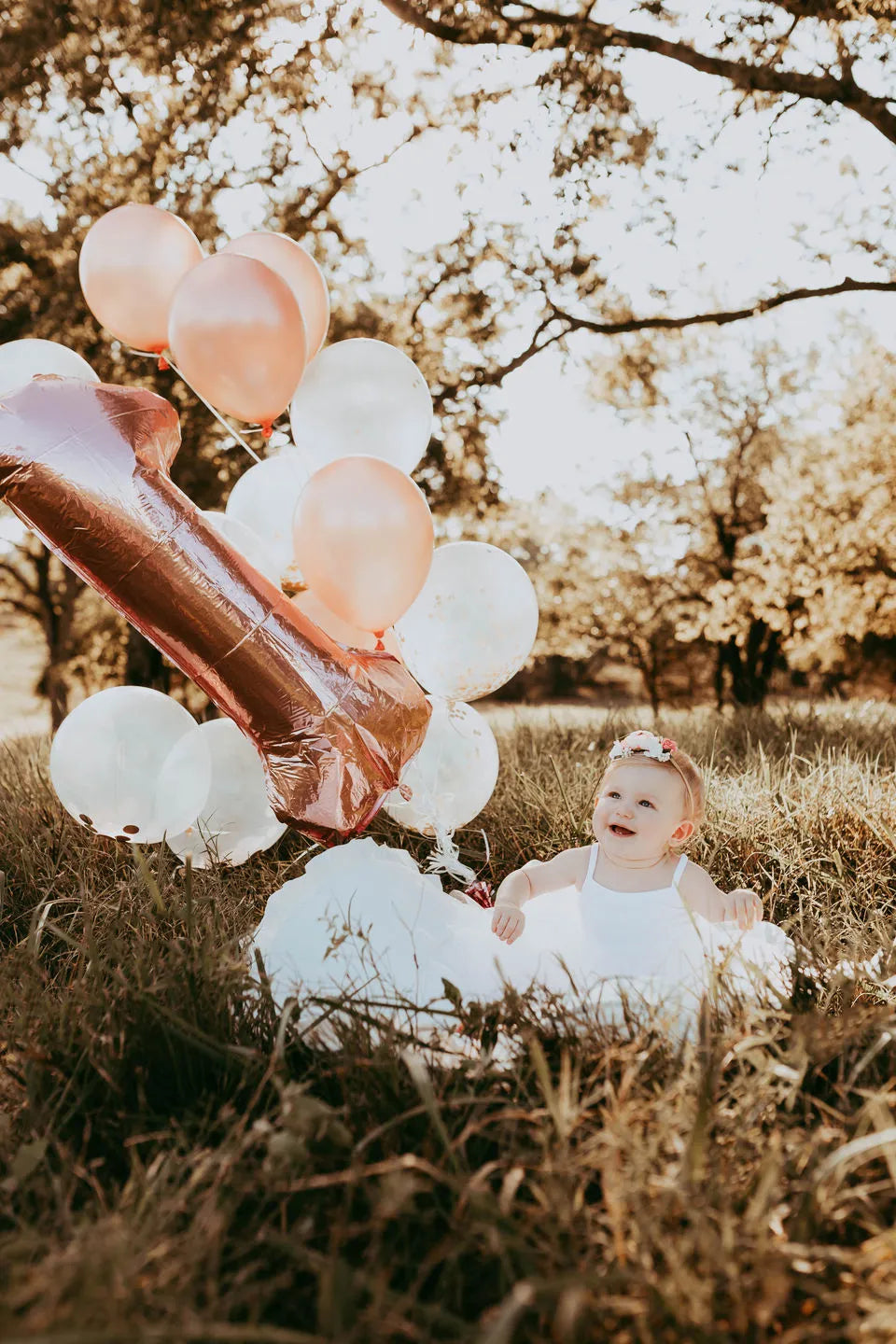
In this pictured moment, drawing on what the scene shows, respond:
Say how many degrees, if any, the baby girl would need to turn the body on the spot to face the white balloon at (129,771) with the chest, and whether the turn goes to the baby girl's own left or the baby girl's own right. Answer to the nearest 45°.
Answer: approximately 90° to the baby girl's own right

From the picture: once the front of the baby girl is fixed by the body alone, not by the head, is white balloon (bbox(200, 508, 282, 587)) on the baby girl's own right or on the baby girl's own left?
on the baby girl's own right

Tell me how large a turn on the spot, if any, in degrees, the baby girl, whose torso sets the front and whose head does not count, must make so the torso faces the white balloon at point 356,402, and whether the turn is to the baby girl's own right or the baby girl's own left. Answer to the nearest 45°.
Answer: approximately 90° to the baby girl's own right

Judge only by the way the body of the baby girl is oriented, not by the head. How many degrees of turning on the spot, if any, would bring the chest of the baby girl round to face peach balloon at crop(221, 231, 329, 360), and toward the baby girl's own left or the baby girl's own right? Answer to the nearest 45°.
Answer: approximately 90° to the baby girl's own right

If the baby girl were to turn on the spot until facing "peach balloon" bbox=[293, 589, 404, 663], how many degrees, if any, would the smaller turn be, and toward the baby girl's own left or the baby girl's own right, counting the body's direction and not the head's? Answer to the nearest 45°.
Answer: approximately 90° to the baby girl's own right

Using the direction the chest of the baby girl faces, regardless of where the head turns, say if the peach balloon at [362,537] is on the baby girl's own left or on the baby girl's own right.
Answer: on the baby girl's own right

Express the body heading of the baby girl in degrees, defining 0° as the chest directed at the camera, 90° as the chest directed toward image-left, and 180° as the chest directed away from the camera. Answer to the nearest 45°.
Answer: approximately 0°

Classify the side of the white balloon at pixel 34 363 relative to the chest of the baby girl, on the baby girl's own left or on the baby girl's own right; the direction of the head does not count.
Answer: on the baby girl's own right

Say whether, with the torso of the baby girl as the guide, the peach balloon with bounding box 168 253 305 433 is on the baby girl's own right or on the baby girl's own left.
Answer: on the baby girl's own right
